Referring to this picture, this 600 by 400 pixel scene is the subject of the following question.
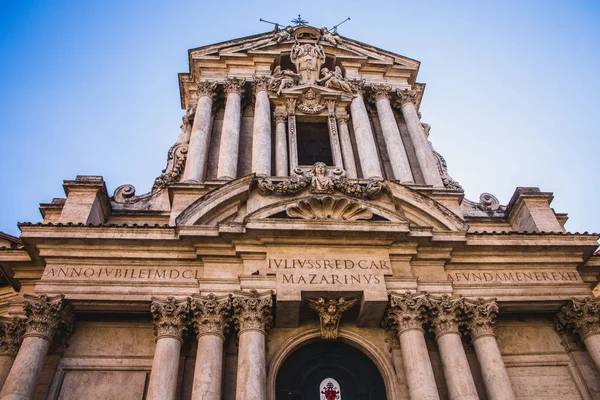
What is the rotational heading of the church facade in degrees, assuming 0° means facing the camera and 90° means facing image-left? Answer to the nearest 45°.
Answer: approximately 0°
